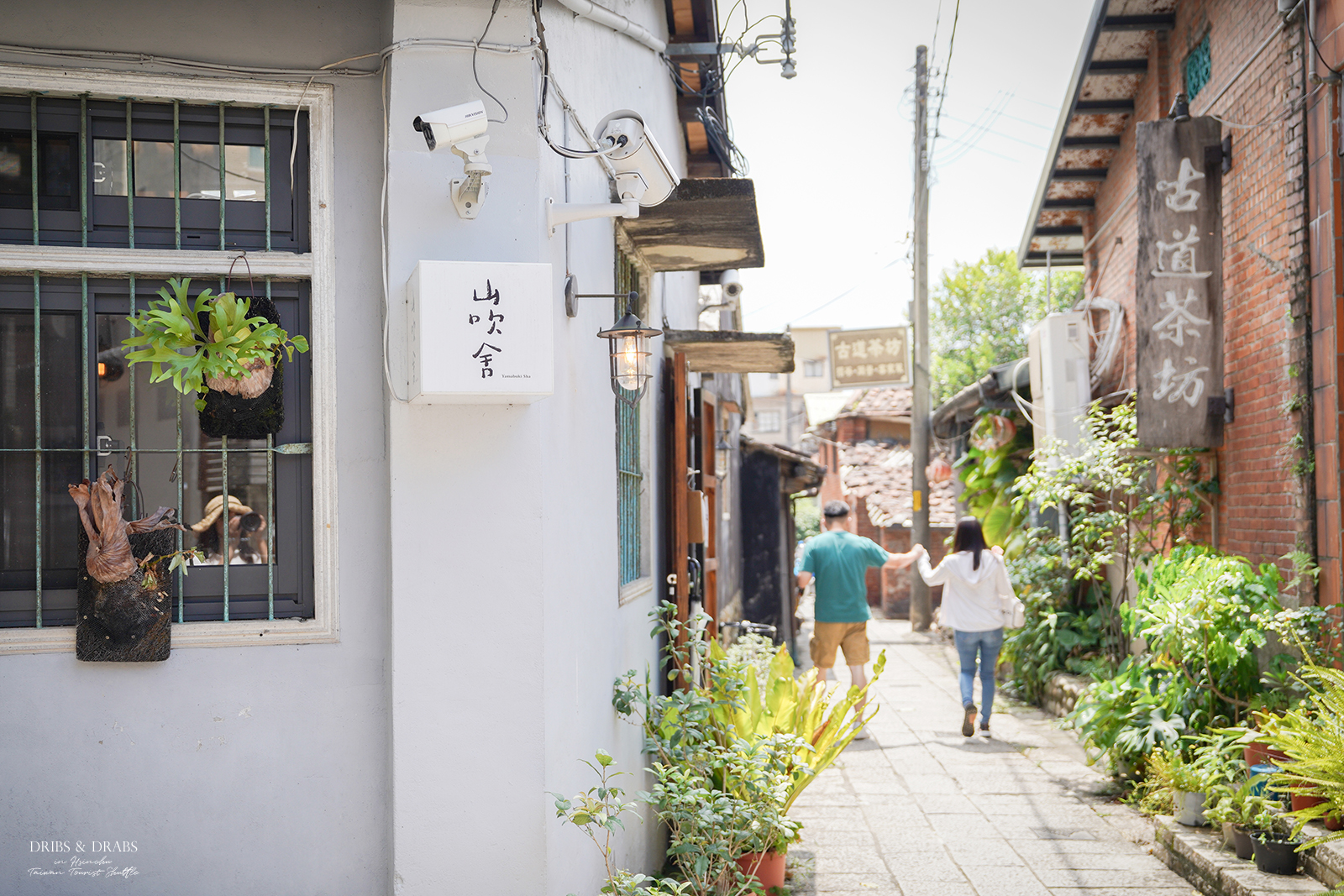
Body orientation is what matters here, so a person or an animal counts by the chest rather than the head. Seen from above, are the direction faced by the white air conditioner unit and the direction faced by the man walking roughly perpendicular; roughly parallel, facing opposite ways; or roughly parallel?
roughly perpendicular

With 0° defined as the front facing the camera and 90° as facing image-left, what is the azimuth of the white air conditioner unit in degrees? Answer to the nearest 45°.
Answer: approximately 90°

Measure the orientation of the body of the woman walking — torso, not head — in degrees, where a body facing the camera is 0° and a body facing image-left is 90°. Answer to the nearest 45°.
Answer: approximately 180°

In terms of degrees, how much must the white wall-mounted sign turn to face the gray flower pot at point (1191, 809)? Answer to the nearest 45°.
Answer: approximately 135° to its left

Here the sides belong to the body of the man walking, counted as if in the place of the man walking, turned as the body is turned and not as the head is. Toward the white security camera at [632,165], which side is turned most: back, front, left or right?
back

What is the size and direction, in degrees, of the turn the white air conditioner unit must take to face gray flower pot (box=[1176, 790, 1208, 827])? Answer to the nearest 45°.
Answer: approximately 90° to its left

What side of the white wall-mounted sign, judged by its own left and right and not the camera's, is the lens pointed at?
front

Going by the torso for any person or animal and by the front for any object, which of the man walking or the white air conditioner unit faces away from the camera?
the man walking

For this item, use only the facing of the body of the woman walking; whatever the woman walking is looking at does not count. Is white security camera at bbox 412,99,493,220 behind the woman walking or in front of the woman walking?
behind

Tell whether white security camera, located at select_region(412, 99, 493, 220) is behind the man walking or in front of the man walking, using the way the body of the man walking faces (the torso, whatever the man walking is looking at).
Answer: behind

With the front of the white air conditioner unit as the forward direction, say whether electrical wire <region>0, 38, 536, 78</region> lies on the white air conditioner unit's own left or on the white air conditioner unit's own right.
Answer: on the white air conditioner unit's own left

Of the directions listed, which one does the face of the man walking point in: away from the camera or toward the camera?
away from the camera

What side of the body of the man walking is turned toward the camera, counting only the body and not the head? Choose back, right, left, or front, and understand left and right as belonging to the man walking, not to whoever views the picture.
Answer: back

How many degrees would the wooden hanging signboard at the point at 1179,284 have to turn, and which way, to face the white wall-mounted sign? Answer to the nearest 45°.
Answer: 0° — it already faces it

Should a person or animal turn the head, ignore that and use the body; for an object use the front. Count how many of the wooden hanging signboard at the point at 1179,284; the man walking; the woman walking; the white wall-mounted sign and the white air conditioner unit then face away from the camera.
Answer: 2
